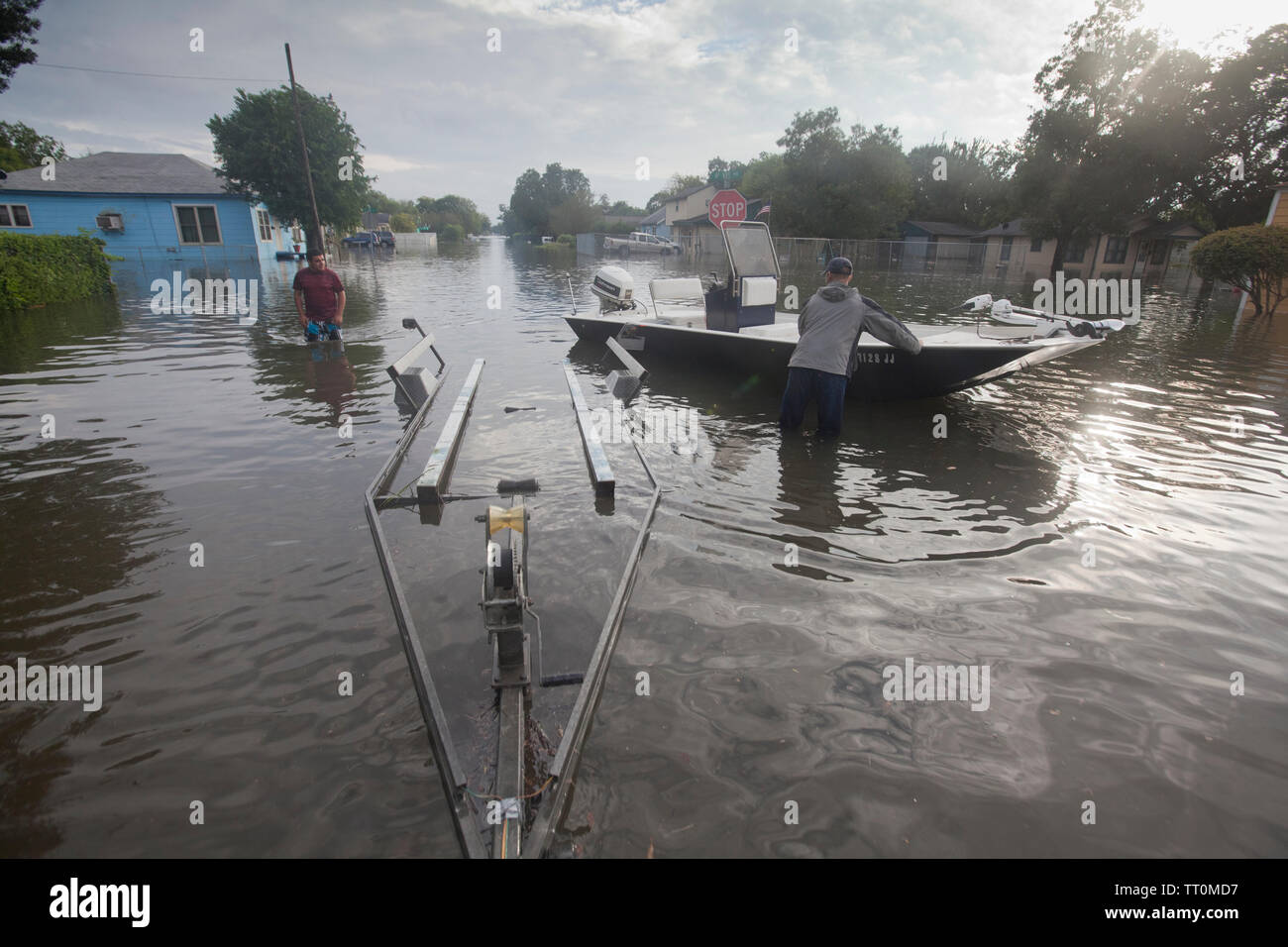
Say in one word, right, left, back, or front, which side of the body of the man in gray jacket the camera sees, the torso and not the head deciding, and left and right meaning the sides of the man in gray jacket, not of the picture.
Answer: back

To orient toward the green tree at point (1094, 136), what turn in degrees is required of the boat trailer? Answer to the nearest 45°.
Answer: approximately 135° to its left

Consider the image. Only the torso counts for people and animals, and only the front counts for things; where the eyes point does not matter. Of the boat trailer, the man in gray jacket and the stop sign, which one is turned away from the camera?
the man in gray jacket

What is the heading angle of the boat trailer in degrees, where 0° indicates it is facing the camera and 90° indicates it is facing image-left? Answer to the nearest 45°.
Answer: approximately 0°

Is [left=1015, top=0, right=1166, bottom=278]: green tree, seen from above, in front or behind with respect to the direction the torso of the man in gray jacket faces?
in front
